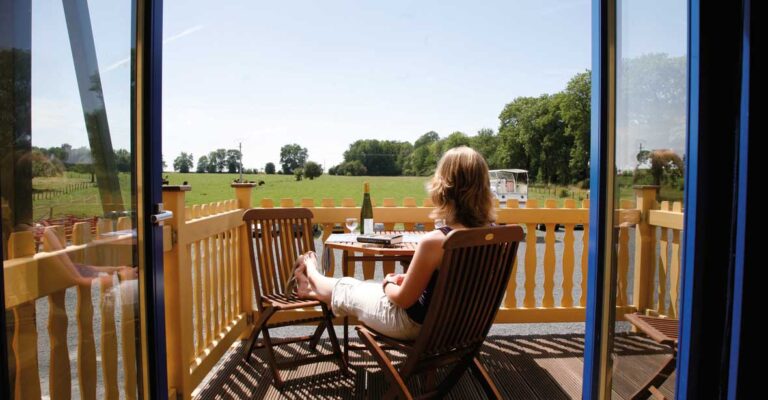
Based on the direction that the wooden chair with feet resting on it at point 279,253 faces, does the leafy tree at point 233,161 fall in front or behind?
behind

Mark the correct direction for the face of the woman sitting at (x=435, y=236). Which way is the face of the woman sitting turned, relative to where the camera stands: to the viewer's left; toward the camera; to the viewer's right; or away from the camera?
away from the camera

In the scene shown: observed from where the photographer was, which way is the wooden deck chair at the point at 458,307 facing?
facing away from the viewer and to the left of the viewer

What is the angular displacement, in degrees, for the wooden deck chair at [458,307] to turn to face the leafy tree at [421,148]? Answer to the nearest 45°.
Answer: approximately 45° to its right

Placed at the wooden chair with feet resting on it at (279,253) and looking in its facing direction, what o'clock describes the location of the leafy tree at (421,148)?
The leafy tree is roughly at 8 o'clock from the wooden chair with feet resting on it.

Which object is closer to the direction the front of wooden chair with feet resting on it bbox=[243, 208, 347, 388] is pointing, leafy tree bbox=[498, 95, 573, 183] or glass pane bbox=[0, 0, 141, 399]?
the glass pane

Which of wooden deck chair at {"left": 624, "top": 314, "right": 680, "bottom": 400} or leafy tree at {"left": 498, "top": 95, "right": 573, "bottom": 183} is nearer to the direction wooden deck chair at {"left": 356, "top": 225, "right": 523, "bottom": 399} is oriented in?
the leafy tree

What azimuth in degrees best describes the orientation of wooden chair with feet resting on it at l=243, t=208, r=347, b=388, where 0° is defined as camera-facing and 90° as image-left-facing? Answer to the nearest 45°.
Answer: approximately 315°

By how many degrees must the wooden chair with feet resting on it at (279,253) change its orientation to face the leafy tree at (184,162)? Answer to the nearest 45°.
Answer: approximately 135° to its left

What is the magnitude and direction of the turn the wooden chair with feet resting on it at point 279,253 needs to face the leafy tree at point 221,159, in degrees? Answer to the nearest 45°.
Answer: approximately 135° to its left

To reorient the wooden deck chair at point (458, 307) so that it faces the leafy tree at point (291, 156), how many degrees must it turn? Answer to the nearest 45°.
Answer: approximately 45° to its right
